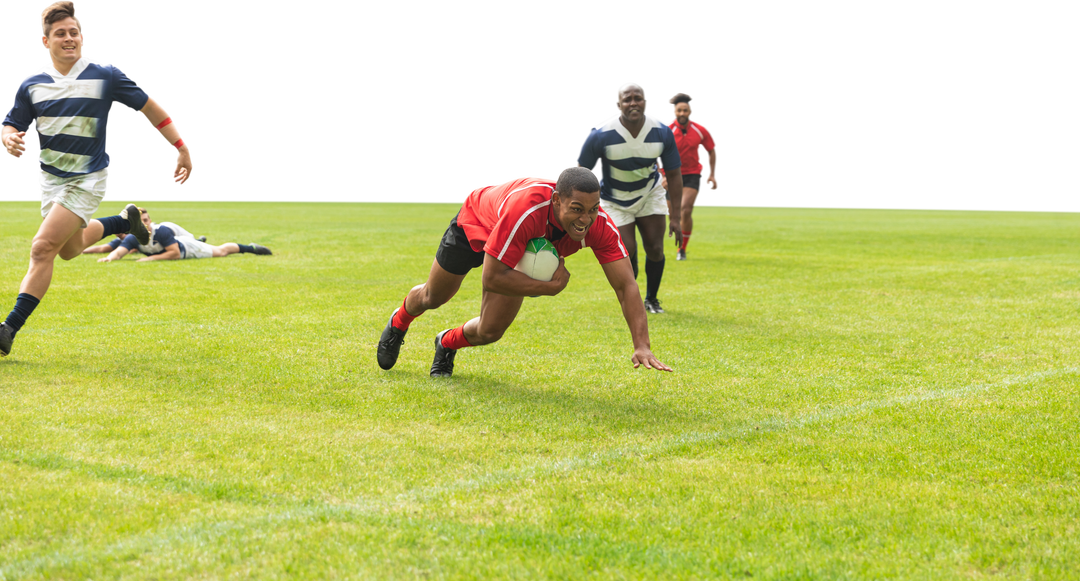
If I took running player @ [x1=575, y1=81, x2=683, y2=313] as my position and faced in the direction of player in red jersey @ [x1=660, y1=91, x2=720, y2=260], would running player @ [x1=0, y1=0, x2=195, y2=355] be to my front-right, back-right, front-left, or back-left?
back-left

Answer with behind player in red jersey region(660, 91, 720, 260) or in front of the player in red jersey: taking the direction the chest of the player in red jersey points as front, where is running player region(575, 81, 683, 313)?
in front

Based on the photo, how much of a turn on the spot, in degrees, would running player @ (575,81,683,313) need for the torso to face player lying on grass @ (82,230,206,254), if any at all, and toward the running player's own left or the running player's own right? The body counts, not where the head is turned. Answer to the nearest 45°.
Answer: approximately 135° to the running player's own right

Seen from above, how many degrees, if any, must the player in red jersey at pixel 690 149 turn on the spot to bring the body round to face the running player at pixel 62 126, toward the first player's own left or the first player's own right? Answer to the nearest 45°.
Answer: approximately 45° to the first player's own right

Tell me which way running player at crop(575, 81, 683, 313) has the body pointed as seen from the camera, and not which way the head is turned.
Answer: toward the camera

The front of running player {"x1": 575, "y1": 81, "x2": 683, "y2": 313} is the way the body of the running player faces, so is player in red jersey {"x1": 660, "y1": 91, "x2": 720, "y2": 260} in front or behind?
behind

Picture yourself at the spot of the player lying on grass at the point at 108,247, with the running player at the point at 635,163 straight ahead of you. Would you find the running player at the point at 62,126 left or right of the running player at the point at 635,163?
right

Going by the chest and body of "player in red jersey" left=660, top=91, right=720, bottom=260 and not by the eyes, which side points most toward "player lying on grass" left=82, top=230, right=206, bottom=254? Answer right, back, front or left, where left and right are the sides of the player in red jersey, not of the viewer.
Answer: right

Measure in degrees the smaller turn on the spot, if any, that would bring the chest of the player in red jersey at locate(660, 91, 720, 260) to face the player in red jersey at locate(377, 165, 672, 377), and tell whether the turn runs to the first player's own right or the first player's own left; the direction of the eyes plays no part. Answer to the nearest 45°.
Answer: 0° — they already face them

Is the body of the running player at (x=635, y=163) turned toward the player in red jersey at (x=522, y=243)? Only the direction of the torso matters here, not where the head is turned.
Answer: yes

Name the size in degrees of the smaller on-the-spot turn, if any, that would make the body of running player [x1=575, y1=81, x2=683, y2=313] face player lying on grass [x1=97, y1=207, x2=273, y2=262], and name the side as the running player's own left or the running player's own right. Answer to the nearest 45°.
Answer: approximately 135° to the running player's own right

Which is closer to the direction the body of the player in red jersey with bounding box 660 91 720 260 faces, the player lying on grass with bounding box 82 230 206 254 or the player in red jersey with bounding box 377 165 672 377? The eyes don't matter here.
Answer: the player in red jersey

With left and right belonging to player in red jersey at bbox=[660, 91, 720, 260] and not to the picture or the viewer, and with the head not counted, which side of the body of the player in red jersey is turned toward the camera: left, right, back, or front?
front
